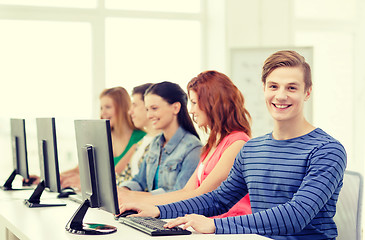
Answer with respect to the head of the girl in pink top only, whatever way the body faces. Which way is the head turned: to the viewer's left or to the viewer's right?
to the viewer's left

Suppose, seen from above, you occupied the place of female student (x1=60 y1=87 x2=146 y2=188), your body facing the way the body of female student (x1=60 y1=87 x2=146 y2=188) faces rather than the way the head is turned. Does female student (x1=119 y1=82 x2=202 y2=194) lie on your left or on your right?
on your left

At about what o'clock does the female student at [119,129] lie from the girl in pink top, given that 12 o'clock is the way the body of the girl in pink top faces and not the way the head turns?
The female student is roughly at 2 o'clock from the girl in pink top.

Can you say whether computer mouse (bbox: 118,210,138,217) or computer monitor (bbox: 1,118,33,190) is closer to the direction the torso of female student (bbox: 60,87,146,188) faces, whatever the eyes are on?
the computer monitor

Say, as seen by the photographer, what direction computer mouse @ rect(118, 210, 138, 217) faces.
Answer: facing to the left of the viewer

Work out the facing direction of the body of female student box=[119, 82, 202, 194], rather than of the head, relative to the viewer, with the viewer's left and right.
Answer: facing the viewer and to the left of the viewer

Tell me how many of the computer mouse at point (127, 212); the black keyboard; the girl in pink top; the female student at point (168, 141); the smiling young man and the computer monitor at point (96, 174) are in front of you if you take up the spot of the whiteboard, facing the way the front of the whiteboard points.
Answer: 6

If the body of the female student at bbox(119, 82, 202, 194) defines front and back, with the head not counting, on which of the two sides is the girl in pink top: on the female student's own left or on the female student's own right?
on the female student's own left

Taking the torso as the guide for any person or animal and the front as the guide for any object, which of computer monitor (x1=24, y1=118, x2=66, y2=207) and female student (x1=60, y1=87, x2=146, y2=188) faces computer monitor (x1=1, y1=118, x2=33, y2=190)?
the female student

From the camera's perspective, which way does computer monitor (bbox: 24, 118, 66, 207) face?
to the viewer's right

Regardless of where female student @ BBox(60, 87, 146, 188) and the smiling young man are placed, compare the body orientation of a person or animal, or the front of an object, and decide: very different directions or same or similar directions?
same or similar directions

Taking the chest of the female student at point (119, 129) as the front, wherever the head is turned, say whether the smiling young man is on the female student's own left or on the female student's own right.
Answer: on the female student's own left

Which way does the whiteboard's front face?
toward the camera

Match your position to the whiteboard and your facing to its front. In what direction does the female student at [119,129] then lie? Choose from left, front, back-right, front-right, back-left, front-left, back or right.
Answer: front-right

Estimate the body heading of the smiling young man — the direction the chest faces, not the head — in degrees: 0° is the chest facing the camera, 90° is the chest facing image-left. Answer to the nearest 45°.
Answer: approximately 45°

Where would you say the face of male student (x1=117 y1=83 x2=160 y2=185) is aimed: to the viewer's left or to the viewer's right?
to the viewer's left

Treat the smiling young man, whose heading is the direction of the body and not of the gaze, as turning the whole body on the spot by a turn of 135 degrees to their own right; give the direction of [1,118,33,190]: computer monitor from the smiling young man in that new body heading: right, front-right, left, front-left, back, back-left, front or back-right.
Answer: front-left
